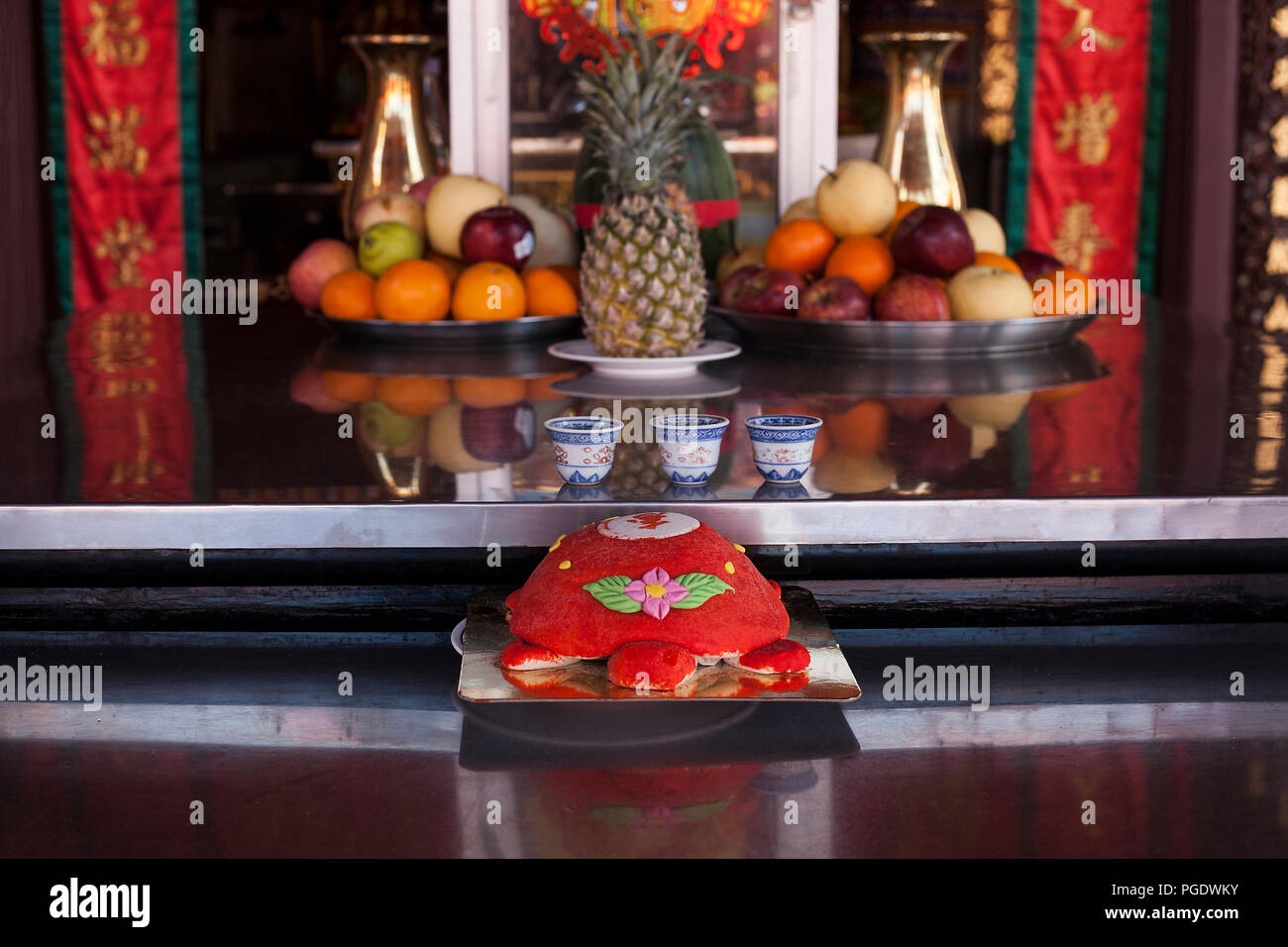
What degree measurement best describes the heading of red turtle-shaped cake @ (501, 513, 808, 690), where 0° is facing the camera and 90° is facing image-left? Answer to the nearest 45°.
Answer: approximately 0°

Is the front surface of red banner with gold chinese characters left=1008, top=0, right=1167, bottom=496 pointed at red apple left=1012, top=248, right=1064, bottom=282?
yes

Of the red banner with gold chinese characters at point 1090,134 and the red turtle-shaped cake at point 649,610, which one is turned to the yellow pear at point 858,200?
the red banner with gold chinese characters

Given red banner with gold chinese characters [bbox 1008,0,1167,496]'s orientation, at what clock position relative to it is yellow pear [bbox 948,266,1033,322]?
The yellow pear is roughly at 12 o'clock from the red banner with gold chinese characters.

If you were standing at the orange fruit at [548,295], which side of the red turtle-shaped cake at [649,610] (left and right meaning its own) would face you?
back

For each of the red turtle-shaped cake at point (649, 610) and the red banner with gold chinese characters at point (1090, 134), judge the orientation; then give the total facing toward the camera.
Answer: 2

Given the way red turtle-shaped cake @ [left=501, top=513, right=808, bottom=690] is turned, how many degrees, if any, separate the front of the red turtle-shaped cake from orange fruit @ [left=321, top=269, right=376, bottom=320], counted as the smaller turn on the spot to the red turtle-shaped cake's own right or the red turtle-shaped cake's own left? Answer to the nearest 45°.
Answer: approximately 180°

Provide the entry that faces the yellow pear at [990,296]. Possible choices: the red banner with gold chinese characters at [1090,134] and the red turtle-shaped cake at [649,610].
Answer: the red banner with gold chinese characters

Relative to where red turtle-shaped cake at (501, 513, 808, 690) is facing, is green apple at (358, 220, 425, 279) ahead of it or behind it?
behind

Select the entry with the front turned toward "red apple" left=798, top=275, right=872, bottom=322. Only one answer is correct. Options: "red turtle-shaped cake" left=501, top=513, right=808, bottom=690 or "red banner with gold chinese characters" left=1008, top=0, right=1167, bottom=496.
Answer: the red banner with gold chinese characters

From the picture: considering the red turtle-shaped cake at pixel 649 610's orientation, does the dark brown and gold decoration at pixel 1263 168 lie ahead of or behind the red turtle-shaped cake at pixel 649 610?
behind
